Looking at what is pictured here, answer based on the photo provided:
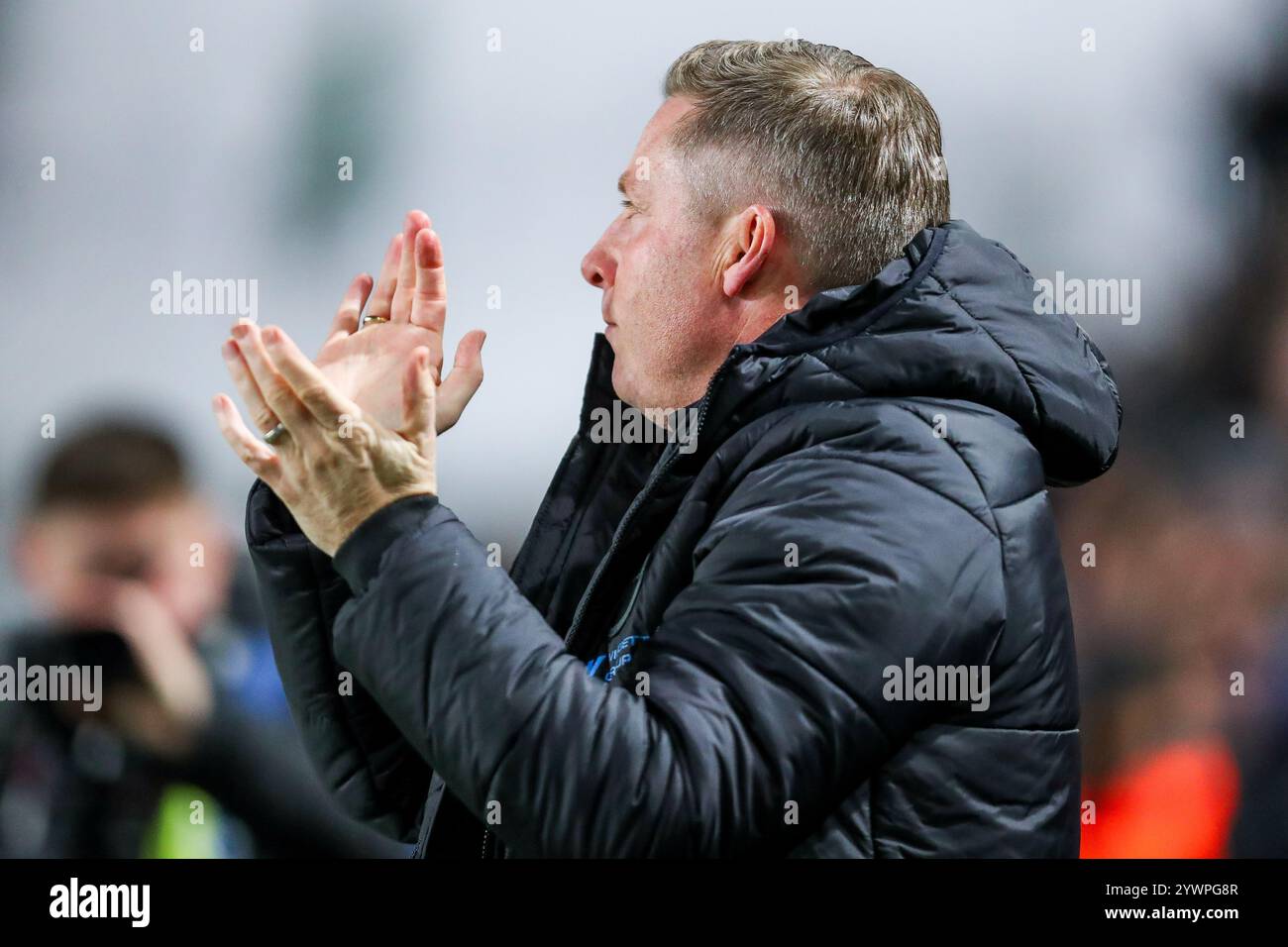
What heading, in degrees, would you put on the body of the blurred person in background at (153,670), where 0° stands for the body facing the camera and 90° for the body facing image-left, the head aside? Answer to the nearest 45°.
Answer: approximately 0°

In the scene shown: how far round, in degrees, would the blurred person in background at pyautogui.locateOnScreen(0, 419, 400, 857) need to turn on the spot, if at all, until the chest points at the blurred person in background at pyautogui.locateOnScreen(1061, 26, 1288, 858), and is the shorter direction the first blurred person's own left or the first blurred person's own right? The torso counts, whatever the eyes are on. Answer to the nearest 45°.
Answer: approximately 90° to the first blurred person's own left
